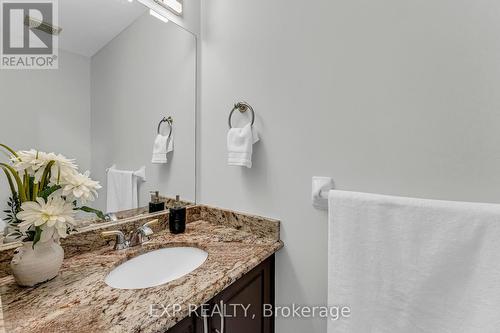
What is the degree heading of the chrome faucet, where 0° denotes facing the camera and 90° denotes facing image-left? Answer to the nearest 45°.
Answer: approximately 315°

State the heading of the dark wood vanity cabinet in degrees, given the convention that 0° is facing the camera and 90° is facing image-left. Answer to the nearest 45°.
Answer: approximately 315°
